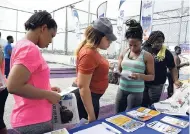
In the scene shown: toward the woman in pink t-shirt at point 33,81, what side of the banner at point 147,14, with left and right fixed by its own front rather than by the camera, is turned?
front

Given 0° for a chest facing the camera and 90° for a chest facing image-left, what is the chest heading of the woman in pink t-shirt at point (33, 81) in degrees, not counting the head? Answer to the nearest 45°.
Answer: approximately 270°

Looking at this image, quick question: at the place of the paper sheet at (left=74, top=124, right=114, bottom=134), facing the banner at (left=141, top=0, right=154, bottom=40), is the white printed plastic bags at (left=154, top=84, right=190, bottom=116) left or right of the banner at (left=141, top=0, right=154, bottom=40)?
right

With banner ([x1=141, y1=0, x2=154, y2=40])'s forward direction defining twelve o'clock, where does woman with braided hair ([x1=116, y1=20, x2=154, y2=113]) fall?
The woman with braided hair is roughly at 12 o'clock from the banner.

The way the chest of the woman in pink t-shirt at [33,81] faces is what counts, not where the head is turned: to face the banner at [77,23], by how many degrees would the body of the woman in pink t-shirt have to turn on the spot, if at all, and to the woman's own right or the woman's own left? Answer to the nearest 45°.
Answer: approximately 90° to the woman's own left

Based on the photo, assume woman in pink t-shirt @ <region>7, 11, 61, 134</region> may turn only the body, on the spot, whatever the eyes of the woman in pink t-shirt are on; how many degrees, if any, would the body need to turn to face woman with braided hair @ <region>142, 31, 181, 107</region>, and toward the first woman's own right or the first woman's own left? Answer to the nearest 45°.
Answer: approximately 45° to the first woman's own left

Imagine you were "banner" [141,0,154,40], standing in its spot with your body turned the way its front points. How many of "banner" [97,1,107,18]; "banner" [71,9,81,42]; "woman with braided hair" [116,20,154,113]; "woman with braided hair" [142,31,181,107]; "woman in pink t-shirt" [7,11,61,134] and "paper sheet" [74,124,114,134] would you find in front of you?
4

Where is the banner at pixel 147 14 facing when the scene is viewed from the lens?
facing the viewer

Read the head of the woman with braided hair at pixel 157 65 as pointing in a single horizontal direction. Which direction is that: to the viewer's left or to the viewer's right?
to the viewer's left

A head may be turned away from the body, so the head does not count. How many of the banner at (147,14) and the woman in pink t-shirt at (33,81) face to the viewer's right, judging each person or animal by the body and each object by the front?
1
